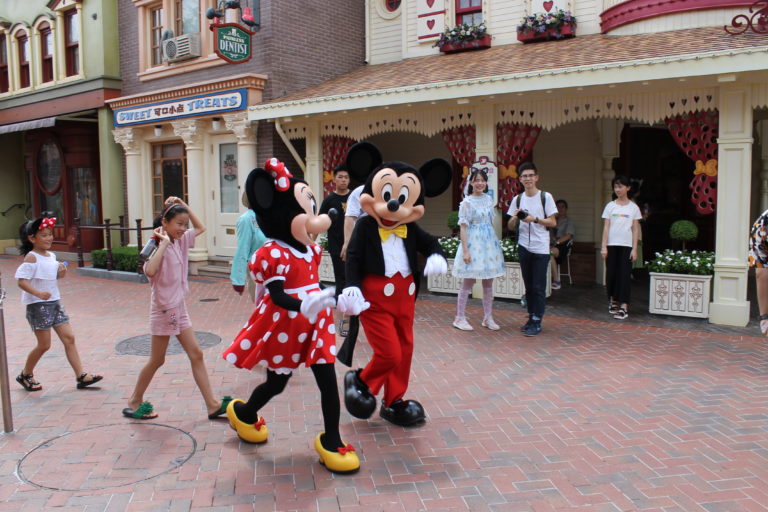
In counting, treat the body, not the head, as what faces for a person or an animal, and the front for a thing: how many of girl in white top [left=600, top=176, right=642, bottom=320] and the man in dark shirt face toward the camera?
2

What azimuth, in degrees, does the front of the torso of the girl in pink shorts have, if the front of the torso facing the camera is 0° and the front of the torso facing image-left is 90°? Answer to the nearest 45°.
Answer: approximately 315°

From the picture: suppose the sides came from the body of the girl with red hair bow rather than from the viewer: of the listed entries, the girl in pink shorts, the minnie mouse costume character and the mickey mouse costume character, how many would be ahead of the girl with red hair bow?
3

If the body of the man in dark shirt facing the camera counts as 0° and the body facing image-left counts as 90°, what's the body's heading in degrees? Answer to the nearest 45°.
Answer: approximately 0°

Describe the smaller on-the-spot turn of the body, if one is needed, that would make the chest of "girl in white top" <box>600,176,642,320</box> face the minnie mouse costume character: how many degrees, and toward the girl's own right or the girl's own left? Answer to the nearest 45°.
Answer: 0° — they already face them

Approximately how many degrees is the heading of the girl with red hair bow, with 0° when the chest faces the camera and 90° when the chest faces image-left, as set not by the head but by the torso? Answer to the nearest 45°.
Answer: approximately 315°

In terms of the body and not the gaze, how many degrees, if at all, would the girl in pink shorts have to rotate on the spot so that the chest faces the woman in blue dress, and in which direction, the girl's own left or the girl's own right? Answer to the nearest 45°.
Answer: approximately 90° to the girl's own left

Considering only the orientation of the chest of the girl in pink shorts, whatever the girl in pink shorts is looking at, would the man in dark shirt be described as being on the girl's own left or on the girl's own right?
on the girl's own left

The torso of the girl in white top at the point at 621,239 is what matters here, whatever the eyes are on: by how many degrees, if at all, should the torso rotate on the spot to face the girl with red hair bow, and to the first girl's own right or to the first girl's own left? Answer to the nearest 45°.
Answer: approximately 45° to the first girl's own right

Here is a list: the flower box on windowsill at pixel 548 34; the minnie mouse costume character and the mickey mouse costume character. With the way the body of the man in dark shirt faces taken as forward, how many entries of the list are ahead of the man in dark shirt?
2

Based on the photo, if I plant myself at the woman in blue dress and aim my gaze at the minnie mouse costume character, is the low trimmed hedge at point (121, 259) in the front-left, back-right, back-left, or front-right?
back-right
